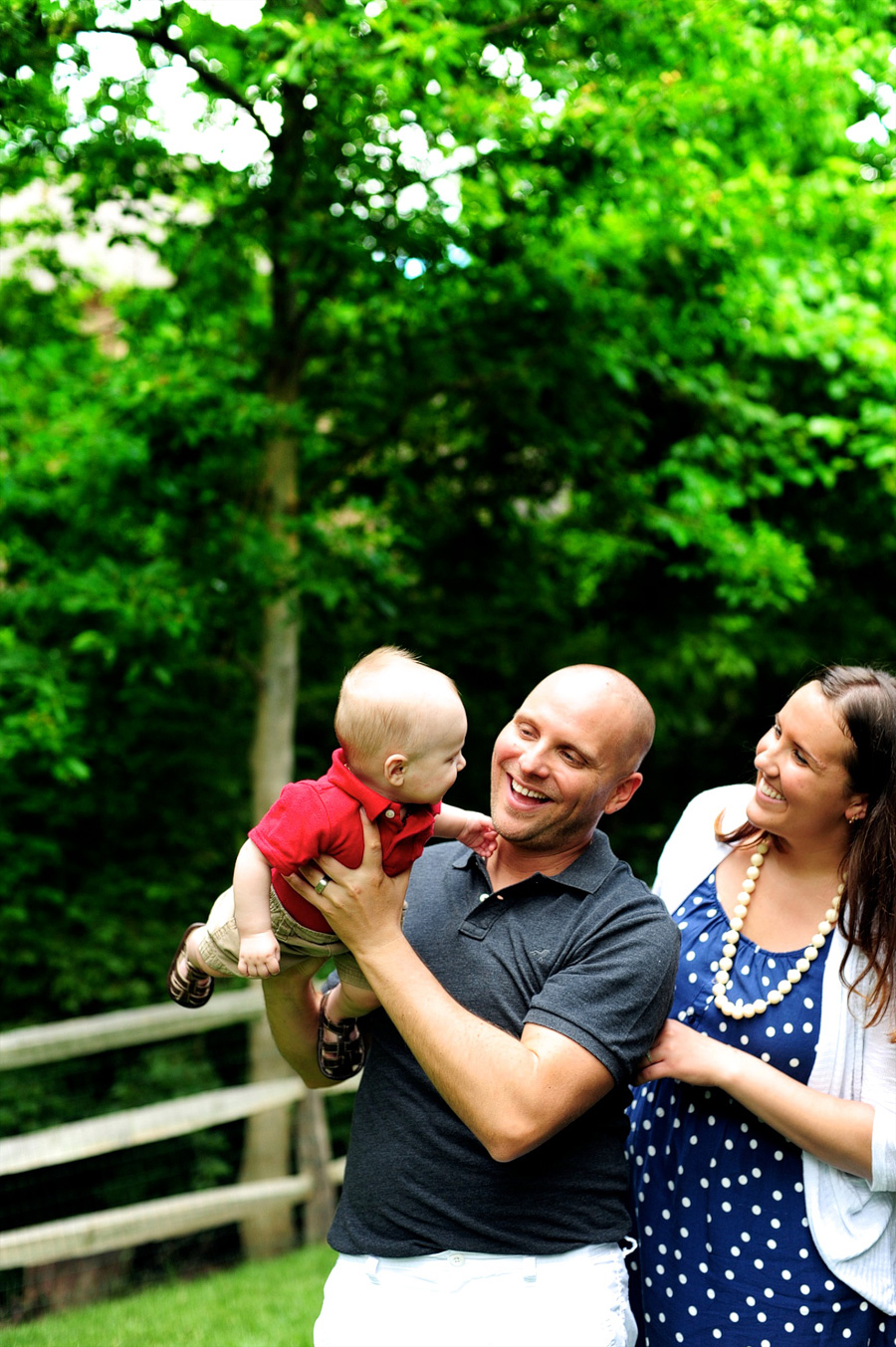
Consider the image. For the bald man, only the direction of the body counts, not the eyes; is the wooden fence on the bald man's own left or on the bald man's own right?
on the bald man's own right

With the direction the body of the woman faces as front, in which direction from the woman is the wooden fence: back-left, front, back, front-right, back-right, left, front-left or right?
right

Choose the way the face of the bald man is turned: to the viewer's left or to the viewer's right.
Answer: to the viewer's left

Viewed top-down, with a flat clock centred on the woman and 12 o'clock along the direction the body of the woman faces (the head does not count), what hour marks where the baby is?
The baby is roughly at 1 o'clock from the woman.

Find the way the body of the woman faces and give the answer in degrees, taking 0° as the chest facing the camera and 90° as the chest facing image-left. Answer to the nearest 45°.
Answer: approximately 45°

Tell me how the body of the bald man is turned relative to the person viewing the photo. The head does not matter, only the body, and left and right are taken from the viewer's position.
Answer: facing the viewer and to the left of the viewer

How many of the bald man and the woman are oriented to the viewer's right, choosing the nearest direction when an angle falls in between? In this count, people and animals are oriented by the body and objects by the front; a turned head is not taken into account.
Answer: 0
